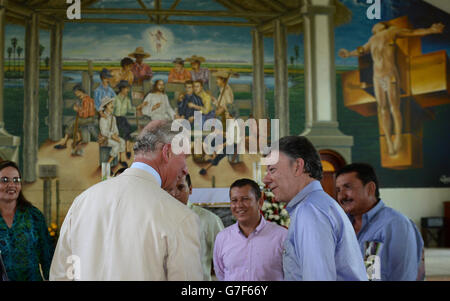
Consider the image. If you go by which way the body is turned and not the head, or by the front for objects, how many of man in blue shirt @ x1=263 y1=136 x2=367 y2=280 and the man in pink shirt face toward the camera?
1

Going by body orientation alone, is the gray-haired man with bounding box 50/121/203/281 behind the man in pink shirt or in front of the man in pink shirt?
in front

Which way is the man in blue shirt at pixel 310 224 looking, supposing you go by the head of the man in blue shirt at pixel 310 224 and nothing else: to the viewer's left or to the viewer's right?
to the viewer's left

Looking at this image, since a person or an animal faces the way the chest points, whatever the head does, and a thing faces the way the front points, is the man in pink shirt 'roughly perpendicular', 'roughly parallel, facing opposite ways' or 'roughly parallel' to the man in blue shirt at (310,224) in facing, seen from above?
roughly perpendicular

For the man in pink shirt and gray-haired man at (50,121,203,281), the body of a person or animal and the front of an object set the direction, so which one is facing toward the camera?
the man in pink shirt

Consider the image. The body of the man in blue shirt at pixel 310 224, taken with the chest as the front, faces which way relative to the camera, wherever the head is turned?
to the viewer's left

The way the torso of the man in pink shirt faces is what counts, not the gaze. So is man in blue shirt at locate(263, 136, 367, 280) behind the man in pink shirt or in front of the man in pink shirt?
in front

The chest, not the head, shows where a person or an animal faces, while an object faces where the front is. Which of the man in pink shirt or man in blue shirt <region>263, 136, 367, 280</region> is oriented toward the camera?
the man in pink shirt

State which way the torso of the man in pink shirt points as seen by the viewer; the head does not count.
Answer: toward the camera

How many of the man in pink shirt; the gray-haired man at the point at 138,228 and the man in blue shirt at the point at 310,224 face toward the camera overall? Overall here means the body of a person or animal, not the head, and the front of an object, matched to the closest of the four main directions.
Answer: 1

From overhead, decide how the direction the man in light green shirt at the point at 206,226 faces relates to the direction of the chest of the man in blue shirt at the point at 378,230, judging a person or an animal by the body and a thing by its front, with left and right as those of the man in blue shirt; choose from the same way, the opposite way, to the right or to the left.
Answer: the same way

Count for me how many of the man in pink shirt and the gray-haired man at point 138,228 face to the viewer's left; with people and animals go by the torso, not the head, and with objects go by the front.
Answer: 0

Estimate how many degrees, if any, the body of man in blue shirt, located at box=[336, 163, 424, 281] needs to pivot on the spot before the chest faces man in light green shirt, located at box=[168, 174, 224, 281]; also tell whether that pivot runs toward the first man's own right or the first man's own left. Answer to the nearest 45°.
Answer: approximately 90° to the first man's own right

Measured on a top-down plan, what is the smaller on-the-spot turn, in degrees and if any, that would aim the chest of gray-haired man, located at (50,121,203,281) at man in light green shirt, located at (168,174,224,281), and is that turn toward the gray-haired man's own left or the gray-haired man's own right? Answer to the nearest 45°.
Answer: approximately 45° to the gray-haired man's own left
